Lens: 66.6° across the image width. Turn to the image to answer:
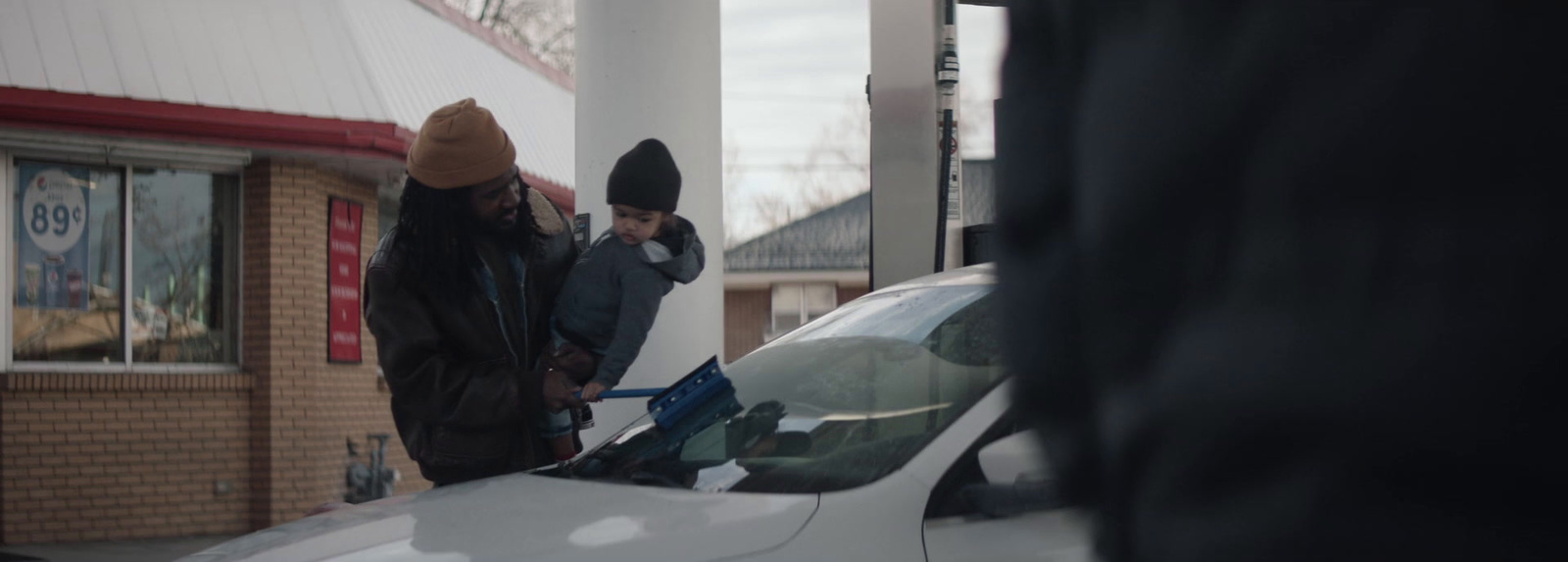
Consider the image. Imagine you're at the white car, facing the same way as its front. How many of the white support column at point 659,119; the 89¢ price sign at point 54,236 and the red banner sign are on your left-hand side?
0

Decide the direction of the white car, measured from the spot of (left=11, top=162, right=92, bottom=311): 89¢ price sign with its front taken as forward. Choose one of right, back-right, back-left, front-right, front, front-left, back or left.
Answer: front

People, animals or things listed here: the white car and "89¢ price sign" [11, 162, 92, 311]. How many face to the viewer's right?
0

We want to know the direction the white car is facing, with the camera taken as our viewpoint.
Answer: facing the viewer and to the left of the viewer

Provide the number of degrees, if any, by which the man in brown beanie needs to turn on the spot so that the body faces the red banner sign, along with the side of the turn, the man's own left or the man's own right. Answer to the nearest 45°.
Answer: approximately 135° to the man's own left

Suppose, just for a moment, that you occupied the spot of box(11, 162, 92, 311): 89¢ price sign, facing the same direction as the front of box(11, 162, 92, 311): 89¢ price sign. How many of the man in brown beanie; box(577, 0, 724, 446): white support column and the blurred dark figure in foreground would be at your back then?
0

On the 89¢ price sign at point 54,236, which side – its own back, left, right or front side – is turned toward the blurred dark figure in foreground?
front

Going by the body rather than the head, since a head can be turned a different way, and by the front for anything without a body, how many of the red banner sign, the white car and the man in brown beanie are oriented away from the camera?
0

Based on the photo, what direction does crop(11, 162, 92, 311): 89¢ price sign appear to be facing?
toward the camera

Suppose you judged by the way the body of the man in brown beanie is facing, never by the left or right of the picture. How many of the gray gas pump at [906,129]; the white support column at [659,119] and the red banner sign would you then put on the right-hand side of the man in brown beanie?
0

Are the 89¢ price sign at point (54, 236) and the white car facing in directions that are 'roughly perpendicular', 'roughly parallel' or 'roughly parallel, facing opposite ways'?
roughly perpendicular

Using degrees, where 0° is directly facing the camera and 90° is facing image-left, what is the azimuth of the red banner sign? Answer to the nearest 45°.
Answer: approximately 315°

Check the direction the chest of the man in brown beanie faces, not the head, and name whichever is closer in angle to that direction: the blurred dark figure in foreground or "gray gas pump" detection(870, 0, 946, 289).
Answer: the blurred dark figure in foreground
